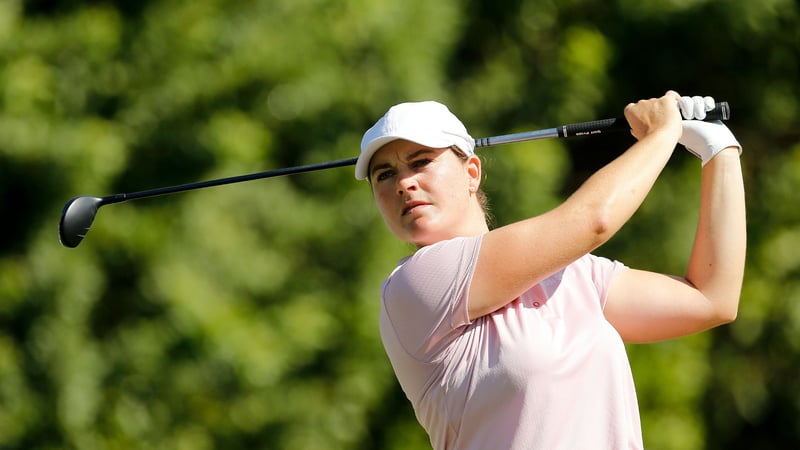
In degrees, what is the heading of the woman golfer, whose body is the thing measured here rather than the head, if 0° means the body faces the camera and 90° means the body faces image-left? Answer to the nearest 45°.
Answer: approximately 315°
